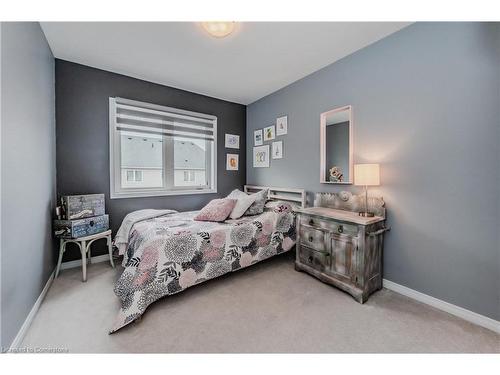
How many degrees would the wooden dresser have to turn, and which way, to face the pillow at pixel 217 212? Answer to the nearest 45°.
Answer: approximately 45° to its right

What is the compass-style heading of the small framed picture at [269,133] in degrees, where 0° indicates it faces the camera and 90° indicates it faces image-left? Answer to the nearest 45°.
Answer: approximately 45°

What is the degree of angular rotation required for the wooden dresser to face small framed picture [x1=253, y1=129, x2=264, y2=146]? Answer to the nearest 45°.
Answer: approximately 90° to its right

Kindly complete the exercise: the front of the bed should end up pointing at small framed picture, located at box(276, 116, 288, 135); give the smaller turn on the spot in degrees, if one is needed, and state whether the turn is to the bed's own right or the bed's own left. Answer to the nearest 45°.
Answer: approximately 180°

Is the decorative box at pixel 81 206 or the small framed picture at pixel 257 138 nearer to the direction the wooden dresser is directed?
the decorative box

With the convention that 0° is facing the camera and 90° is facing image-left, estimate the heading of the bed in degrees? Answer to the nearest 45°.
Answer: approximately 45°

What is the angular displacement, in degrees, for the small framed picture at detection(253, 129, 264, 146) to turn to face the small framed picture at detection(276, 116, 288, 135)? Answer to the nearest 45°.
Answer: approximately 90° to its left
